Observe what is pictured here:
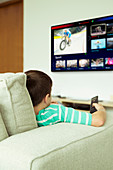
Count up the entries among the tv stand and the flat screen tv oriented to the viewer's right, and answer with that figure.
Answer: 0

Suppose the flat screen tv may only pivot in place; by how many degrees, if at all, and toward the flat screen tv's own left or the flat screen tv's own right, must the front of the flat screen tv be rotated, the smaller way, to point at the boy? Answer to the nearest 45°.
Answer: approximately 45° to the flat screen tv's own left

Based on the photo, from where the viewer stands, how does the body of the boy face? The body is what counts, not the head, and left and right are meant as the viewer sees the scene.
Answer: facing away from the viewer and to the right of the viewer

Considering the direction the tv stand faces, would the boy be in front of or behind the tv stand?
in front

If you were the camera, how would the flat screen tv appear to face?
facing the viewer and to the left of the viewer

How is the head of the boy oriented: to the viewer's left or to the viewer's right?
to the viewer's right

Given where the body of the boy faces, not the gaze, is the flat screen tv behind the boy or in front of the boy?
in front

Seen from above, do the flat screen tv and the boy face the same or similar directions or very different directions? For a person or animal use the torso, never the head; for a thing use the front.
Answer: very different directions

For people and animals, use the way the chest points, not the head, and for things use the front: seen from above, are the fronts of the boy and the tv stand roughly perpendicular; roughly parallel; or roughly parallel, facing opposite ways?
roughly parallel, facing opposite ways
